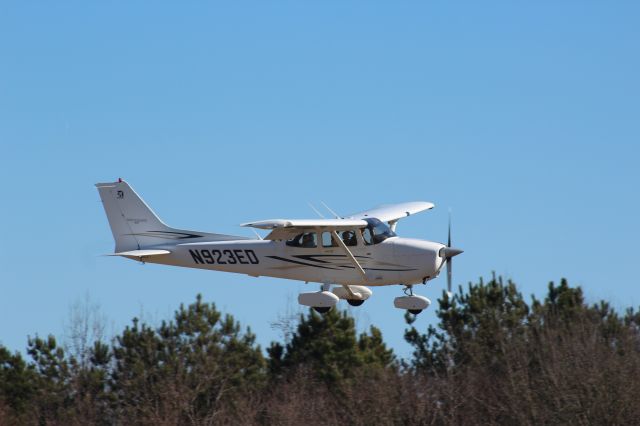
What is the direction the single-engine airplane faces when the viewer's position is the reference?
facing to the right of the viewer
